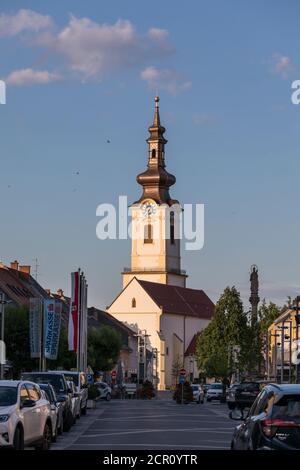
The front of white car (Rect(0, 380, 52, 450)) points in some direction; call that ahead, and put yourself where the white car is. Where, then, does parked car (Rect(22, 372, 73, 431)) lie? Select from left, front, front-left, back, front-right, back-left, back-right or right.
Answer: back-right

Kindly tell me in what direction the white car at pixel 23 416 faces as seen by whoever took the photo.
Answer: facing the viewer and to the left of the viewer

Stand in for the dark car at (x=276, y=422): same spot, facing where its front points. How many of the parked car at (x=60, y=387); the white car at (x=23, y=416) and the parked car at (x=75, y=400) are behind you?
0

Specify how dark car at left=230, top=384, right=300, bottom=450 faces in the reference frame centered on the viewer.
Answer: facing away from the viewer and to the left of the viewer

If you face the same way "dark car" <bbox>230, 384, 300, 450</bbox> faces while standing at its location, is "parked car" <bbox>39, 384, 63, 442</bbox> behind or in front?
in front

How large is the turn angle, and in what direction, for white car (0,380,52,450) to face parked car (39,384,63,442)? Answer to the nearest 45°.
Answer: approximately 135° to its right

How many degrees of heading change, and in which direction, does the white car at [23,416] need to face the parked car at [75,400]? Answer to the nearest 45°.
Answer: approximately 135° to its right

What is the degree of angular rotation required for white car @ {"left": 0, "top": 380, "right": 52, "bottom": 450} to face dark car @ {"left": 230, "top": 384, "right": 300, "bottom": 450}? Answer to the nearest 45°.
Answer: approximately 90° to its left

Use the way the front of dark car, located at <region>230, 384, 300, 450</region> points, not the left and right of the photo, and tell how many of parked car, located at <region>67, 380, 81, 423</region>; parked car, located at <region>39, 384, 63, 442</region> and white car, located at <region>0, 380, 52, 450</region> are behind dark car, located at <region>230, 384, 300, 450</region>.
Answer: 0

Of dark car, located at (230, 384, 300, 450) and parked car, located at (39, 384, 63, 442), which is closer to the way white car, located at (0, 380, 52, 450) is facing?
the dark car

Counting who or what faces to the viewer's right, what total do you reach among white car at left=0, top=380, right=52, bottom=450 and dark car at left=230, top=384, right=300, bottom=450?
0

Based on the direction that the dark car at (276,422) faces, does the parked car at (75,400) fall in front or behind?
in front
